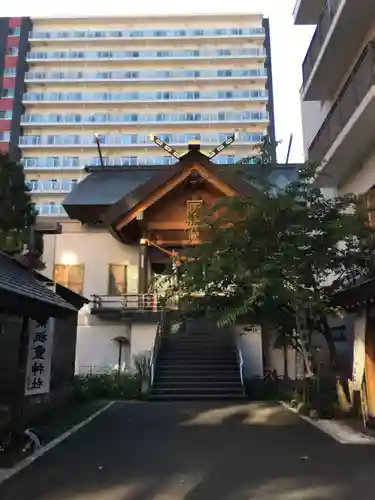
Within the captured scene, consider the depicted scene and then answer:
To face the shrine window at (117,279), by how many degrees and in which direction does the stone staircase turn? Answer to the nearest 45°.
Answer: approximately 135° to its right

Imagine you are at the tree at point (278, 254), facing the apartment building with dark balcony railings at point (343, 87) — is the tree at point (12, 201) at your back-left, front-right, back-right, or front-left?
back-left

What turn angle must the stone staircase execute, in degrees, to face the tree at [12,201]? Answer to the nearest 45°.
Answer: approximately 90° to its right

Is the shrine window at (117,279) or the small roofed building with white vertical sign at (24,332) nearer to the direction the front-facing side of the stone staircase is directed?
the small roofed building with white vertical sign

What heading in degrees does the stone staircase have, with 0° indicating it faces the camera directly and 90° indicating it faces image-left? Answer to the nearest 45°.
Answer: approximately 0°

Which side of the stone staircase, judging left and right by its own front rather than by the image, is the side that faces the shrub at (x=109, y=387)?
right

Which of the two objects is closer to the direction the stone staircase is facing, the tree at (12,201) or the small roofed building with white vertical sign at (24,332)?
the small roofed building with white vertical sign

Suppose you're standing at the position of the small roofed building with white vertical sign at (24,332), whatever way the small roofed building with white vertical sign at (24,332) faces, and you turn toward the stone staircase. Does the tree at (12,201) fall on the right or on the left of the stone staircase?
left
